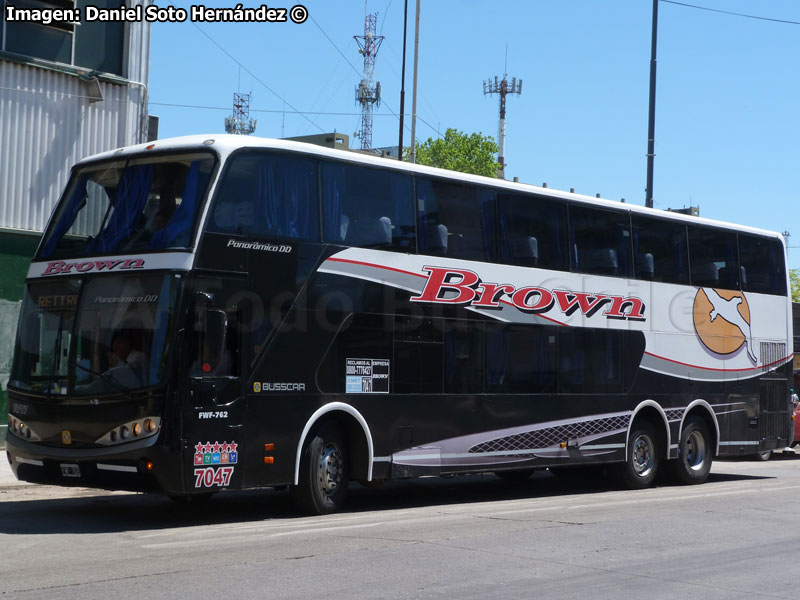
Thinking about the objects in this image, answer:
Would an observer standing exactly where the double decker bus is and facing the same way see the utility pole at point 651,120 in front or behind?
behind

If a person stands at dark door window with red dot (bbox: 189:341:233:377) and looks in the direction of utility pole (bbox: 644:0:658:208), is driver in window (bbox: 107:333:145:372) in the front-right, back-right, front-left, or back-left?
back-left

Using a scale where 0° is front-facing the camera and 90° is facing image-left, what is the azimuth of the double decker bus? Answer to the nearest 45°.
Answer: approximately 45°
